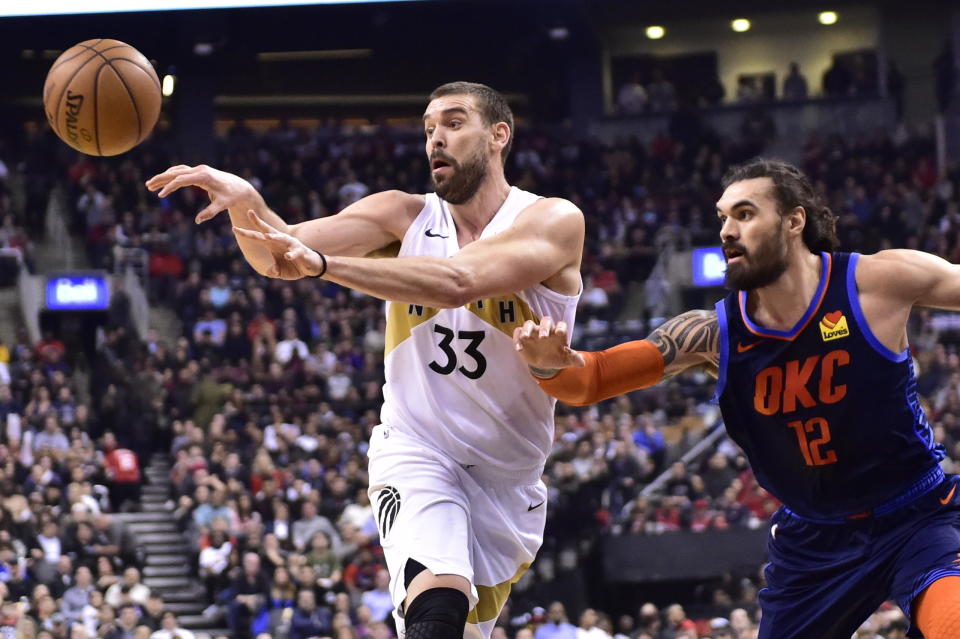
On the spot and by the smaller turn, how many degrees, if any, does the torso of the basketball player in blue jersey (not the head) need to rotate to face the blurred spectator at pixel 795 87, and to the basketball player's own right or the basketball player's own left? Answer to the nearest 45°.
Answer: approximately 135° to the basketball player's own right

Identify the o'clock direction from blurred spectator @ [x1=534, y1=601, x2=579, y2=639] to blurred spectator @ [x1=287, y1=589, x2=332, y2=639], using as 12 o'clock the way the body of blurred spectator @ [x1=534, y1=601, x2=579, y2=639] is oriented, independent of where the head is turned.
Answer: blurred spectator @ [x1=287, y1=589, x2=332, y2=639] is roughly at 3 o'clock from blurred spectator @ [x1=534, y1=601, x2=579, y2=639].

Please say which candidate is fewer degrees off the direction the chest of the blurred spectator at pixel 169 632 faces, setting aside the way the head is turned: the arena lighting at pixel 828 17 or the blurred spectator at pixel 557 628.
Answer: the blurred spectator

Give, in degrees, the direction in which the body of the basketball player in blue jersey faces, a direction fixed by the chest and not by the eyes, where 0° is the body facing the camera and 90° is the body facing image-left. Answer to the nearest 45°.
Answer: approximately 45°

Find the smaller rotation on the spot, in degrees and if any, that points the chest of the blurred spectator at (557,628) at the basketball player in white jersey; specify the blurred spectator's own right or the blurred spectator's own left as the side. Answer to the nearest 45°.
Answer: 0° — they already face them

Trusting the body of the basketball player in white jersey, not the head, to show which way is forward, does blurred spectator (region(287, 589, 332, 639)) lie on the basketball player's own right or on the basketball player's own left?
on the basketball player's own right

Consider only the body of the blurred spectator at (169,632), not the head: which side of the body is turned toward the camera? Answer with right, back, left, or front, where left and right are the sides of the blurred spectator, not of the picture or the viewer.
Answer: front

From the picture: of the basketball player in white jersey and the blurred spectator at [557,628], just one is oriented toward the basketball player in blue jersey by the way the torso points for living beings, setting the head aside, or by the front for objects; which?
the blurred spectator

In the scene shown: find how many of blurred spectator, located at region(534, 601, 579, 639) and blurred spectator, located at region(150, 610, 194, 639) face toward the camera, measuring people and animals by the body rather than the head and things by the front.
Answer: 2

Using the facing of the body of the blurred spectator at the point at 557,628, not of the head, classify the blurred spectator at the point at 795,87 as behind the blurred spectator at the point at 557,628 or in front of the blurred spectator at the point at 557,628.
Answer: behind

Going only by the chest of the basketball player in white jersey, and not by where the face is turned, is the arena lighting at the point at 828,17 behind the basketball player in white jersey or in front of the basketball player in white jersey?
behind

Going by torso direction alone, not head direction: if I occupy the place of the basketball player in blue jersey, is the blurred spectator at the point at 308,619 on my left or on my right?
on my right

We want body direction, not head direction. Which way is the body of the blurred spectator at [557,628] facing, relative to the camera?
toward the camera

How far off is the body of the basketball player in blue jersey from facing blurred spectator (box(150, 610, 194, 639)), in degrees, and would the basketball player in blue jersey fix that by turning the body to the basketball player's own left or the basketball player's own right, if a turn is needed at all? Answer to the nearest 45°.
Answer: approximately 90° to the basketball player's own right

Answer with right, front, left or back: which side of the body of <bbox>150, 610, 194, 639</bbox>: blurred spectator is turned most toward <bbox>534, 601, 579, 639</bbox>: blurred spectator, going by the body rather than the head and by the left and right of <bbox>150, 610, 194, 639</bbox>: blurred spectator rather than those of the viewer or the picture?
left
